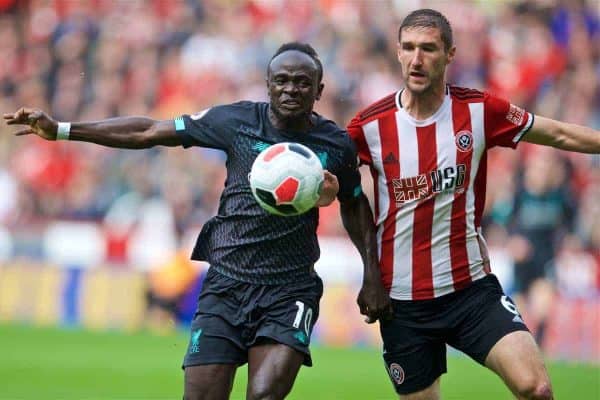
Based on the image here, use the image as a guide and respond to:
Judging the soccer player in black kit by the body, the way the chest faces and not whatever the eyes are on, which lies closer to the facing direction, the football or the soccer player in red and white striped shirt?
the football

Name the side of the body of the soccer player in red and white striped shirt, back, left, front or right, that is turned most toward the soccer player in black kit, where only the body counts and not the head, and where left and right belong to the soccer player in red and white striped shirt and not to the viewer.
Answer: right

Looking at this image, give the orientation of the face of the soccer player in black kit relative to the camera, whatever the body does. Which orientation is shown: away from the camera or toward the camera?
toward the camera

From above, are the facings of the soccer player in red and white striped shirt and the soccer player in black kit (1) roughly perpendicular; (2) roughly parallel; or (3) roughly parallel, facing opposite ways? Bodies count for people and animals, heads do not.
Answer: roughly parallel

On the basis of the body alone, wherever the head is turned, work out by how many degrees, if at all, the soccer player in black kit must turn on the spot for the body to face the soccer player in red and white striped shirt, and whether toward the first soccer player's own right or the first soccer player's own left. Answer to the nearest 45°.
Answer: approximately 90° to the first soccer player's own left

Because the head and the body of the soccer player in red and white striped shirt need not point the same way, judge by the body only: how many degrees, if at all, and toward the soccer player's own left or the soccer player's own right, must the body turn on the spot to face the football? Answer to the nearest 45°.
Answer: approximately 45° to the soccer player's own right

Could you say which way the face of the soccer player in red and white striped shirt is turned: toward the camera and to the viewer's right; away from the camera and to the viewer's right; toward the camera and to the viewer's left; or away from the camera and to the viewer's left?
toward the camera and to the viewer's left

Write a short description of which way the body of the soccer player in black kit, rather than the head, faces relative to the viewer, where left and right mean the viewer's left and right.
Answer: facing the viewer

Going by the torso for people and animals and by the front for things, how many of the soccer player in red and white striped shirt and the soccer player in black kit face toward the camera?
2
